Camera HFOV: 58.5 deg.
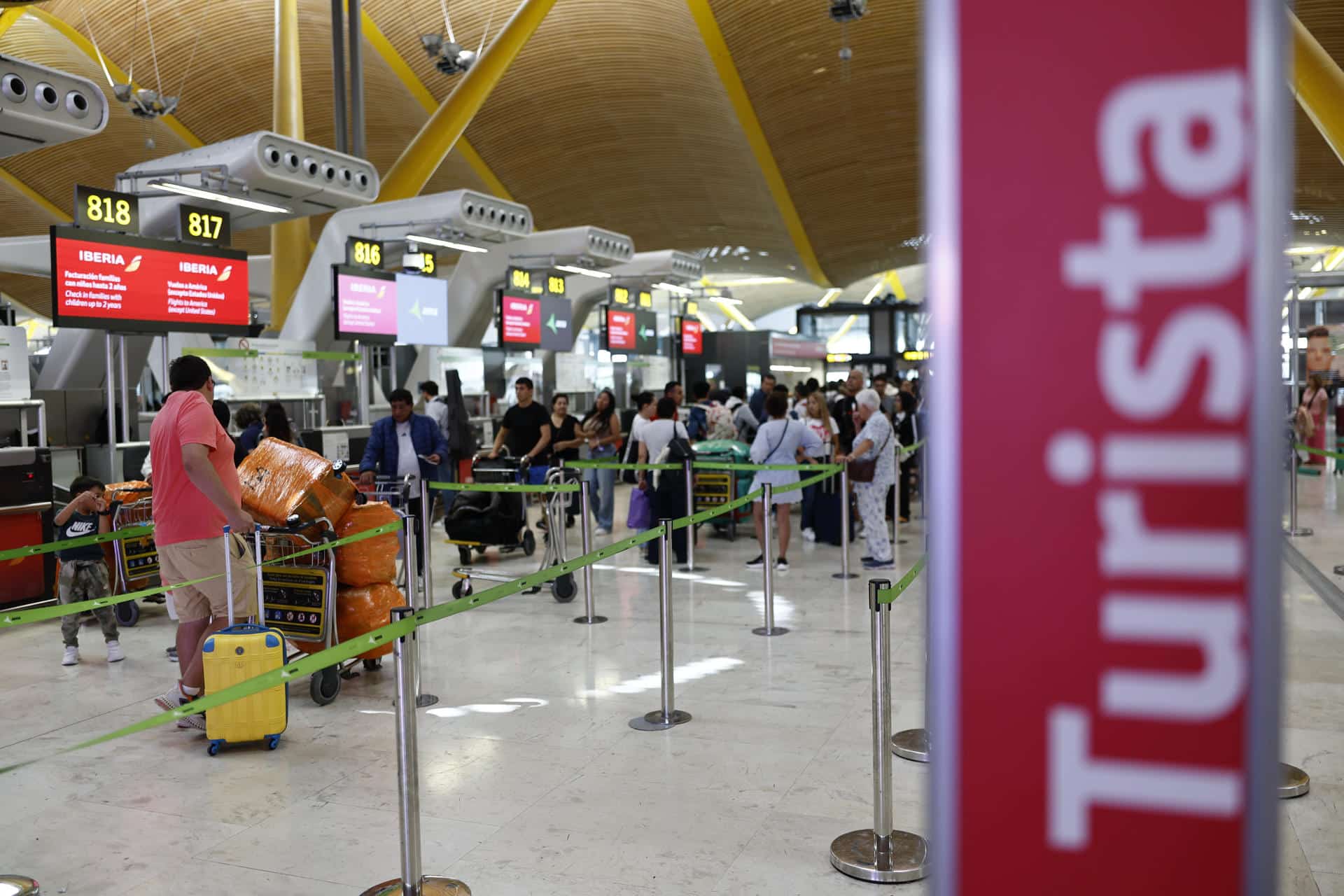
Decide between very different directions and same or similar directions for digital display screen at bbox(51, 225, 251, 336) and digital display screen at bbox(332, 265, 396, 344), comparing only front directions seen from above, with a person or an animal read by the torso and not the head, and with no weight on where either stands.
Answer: same or similar directions

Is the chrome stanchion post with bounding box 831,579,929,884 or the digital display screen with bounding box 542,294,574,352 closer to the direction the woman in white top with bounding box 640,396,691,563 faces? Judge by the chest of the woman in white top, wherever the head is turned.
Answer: the digital display screen

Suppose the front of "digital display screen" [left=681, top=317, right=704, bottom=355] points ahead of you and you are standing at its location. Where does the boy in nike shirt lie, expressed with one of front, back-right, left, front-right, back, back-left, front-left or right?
front-right

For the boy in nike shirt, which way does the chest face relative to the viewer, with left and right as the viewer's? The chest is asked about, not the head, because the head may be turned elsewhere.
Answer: facing the viewer

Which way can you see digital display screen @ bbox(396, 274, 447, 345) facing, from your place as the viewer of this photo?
facing the viewer and to the right of the viewer

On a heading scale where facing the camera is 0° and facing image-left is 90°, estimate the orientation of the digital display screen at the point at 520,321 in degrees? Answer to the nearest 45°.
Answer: approximately 315°

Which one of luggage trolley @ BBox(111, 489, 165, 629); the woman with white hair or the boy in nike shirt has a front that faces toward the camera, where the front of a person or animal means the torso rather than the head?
the boy in nike shirt

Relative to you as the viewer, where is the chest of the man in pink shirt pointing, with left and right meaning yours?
facing away from the viewer and to the right of the viewer

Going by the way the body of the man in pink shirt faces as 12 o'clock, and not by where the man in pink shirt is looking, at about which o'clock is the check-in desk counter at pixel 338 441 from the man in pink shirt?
The check-in desk counter is roughly at 11 o'clock from the man in pink shirt.

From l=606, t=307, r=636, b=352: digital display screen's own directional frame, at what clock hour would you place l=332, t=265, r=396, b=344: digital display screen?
l=332, t=265, r=396, b=344: digital display screen is roughly at 2 o'clock from l=606, t=307, r=636, b=352: digital display screen.

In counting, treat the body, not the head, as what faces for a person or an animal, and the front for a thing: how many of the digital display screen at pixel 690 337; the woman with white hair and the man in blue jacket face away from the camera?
0

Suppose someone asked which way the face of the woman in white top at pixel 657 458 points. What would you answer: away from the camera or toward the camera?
away from the camera

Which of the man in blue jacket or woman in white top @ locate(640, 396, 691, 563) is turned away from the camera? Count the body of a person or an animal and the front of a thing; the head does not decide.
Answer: the woman in white top

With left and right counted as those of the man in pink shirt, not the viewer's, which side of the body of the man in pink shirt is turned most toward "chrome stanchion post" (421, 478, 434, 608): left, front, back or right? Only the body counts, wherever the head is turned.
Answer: front

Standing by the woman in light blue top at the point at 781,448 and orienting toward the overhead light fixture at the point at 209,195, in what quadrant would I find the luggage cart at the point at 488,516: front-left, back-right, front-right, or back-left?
front-left

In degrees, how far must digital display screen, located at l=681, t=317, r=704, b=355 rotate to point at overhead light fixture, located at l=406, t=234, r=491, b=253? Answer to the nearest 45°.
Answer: approximately 45° to its right

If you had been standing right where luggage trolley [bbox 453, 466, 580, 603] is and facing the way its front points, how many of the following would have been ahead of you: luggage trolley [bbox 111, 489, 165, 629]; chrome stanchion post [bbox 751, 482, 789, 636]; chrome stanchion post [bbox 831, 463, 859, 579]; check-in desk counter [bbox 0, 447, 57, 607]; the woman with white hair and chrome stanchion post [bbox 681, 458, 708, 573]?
2

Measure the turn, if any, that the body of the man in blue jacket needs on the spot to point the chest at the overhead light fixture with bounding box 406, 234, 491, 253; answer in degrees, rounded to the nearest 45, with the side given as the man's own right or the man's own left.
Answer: approximately 180°

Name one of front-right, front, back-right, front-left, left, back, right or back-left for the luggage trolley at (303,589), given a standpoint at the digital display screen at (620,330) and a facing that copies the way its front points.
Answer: front-right

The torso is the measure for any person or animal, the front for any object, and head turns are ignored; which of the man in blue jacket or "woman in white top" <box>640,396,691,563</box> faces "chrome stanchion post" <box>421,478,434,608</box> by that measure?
the man in blue jacket

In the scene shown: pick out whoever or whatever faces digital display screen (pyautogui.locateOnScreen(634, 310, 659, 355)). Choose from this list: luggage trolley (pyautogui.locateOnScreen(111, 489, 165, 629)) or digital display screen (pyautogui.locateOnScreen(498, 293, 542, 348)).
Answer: the luggage trolley
